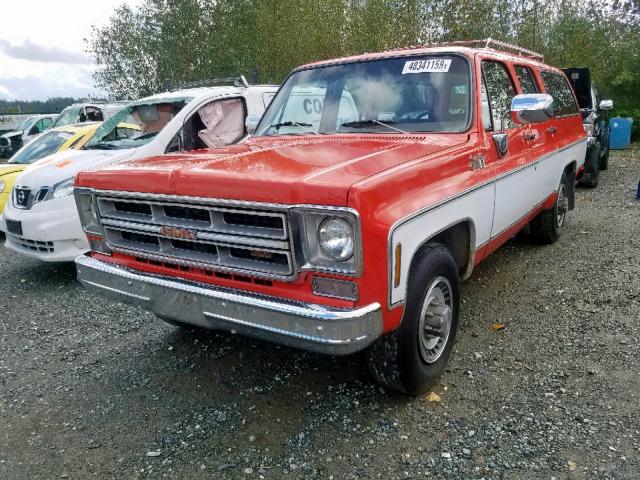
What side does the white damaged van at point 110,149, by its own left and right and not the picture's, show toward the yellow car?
right

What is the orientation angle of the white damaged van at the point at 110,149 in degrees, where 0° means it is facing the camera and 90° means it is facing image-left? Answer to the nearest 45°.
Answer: approximately 45°

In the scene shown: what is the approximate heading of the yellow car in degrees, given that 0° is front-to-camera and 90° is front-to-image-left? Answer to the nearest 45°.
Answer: approximately 45°
